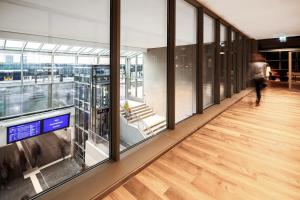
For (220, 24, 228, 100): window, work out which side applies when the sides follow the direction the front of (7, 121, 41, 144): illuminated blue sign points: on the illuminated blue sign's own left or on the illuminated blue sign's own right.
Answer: on the illuminated blue sign's own left

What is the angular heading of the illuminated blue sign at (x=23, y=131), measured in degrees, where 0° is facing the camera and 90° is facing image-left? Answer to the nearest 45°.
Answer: approximately 315°

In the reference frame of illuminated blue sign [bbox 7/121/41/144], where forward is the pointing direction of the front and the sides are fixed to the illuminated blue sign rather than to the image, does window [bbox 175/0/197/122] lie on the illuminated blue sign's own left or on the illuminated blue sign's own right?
on the illuminated blue sign's own left

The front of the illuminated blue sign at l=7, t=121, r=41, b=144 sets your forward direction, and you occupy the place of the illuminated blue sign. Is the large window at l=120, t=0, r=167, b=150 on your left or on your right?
on your left
